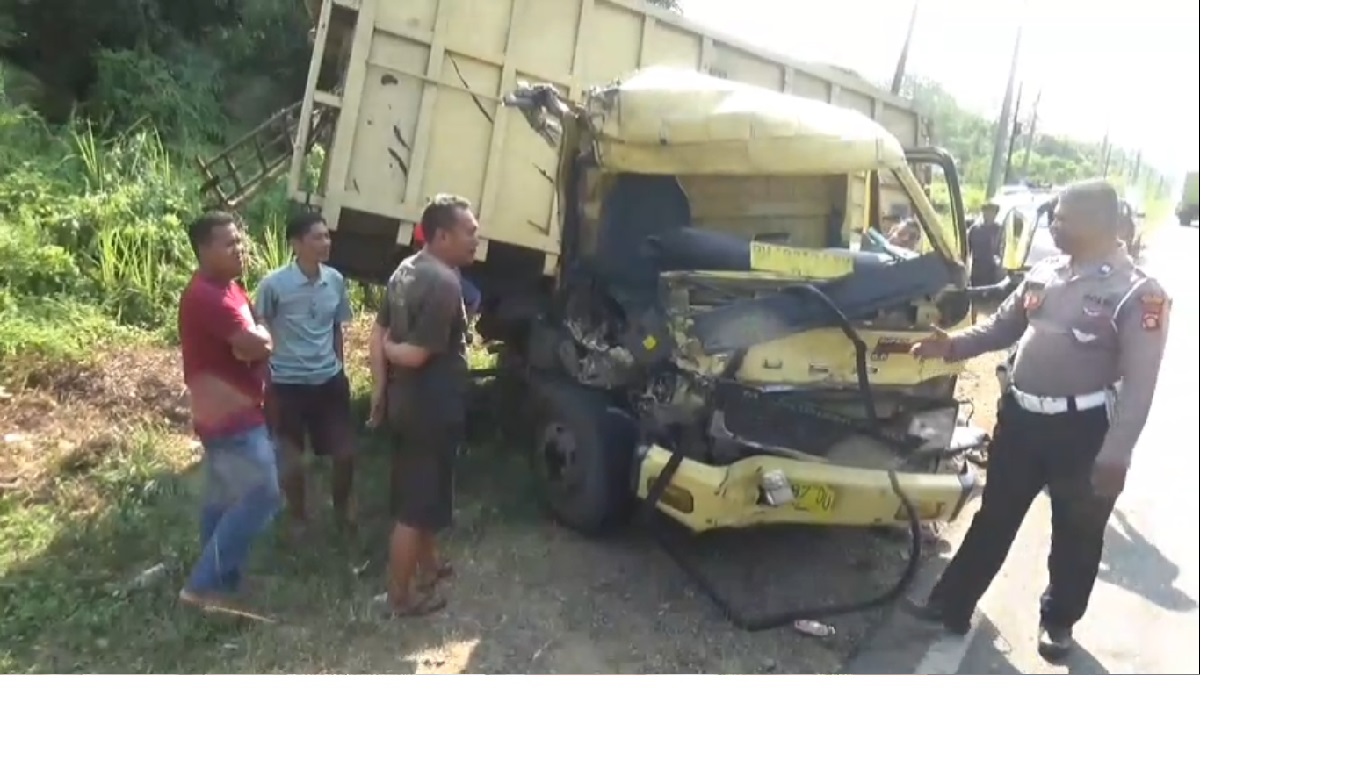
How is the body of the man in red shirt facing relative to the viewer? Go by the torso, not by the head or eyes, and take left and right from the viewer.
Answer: facing to the right of the viewer

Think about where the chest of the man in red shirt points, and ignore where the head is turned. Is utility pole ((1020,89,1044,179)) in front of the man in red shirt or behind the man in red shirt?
in front

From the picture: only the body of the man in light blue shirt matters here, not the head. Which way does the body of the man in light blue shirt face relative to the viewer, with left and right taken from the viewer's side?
facing the viewer and to the right of the viewer

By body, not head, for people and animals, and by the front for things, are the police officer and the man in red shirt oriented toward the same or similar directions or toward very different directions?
very different directions

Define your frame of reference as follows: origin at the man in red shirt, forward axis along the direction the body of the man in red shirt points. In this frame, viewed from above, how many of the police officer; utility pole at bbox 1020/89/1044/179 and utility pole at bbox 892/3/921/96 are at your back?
0

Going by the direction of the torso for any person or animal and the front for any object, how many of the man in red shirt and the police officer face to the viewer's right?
1

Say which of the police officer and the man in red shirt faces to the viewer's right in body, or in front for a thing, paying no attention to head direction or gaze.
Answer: the man in red shirt

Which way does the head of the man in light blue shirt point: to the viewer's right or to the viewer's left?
to the viewer's right

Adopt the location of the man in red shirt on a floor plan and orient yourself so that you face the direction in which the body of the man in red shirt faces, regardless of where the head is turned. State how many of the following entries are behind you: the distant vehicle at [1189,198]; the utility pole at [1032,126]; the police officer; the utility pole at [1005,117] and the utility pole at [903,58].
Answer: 0
